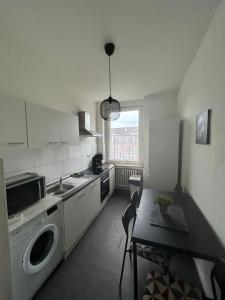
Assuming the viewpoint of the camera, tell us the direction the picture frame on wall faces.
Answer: facing the viewer and to the left of the viewer

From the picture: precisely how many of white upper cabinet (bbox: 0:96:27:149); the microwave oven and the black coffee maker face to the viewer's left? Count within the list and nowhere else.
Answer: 0

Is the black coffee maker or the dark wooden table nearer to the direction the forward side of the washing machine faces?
the dark wooden table

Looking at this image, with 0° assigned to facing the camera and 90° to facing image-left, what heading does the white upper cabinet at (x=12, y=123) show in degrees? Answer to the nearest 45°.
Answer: approximately 315°

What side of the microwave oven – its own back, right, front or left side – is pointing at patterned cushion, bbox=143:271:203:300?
front

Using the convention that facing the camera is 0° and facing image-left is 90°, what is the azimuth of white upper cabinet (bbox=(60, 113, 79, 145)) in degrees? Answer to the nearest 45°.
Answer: approximately 315°

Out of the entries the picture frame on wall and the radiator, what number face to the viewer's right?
0

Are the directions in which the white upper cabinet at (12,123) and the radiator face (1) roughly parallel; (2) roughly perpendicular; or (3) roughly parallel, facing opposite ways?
roughly perpendicular

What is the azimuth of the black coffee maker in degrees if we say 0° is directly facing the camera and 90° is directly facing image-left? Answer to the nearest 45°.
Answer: approximately 315°

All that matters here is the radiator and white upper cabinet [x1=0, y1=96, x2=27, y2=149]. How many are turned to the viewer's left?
0

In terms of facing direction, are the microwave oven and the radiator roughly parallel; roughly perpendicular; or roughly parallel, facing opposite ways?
roughly perpendicular

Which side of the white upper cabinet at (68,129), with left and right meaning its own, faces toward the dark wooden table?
front
